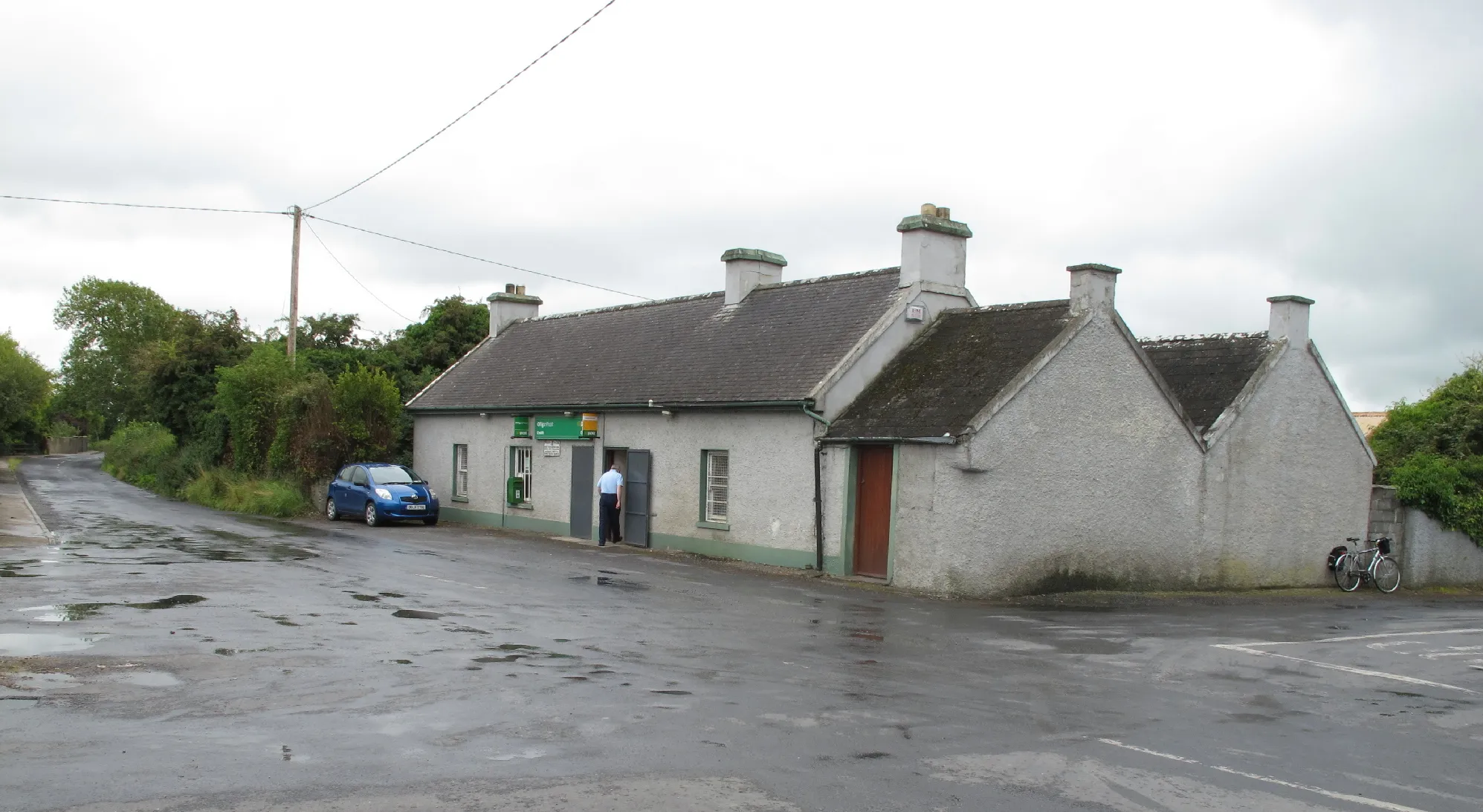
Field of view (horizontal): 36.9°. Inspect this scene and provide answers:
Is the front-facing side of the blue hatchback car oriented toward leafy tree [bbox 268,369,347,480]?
no

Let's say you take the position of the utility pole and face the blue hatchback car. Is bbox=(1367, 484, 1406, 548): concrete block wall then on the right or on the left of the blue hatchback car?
left

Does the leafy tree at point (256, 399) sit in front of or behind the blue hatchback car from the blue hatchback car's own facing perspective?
behind

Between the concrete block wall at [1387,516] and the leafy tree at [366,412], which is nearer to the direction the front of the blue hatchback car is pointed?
the concrete block wall

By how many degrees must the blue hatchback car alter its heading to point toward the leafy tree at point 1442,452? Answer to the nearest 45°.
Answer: approximately 45° to its left

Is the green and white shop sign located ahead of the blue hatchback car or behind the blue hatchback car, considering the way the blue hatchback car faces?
ahead

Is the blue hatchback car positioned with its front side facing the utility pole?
no

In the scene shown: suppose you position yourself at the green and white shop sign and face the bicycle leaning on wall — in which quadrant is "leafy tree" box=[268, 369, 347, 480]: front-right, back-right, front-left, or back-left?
back-left

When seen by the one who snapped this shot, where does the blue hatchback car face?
facing the viewer and to the right of the viewer

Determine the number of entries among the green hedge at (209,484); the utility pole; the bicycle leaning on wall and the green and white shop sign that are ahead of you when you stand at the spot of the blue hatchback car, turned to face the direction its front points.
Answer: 2

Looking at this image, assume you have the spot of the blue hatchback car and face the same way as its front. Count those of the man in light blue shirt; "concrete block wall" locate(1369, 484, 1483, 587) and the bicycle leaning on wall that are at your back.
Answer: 0

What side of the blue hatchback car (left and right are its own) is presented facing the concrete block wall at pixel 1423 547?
front

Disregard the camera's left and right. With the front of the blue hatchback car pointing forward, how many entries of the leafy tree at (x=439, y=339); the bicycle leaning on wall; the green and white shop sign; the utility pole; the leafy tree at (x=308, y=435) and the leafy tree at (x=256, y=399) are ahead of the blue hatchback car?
2

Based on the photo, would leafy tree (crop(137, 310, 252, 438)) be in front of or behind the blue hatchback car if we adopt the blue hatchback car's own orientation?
behind

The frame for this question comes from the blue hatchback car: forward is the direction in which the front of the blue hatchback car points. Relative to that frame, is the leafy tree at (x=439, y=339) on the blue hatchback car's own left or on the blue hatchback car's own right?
on the blue hatchback car's own left
